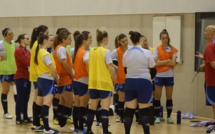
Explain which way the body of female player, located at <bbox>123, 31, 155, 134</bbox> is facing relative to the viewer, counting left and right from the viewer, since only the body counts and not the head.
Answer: facing away from the viewer

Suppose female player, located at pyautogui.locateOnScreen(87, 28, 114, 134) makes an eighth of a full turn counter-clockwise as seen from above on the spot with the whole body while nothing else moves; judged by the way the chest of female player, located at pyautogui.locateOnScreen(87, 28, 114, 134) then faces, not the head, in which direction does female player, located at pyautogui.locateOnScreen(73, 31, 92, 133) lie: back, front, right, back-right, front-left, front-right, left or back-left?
front-left

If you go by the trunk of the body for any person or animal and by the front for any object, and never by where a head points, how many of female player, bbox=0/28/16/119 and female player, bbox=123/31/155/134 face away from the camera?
1

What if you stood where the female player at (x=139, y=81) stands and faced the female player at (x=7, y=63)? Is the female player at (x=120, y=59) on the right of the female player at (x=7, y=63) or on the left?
right

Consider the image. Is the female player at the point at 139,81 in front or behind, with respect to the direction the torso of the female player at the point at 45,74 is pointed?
in front

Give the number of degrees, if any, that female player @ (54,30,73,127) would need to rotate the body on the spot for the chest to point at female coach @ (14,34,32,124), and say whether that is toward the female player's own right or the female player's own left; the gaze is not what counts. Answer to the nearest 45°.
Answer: approximately 135° to the female player's own left
